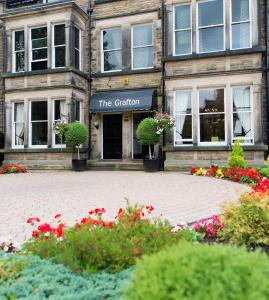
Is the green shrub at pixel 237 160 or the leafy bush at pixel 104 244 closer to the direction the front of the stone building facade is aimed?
the leafy bush

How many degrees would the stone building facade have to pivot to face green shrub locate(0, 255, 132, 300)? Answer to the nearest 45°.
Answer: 0° — it already faces it

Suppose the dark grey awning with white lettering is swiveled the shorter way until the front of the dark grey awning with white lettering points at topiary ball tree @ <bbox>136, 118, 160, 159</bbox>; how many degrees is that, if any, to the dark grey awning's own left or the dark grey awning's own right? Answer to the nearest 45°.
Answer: approximately 45° to the dark grey awning's own left

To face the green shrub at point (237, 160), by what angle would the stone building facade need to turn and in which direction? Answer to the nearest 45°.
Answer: approximately 45° to its left

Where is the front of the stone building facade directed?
toward the camera

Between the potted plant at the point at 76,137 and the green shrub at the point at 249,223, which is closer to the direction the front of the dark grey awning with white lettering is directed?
the green shrub

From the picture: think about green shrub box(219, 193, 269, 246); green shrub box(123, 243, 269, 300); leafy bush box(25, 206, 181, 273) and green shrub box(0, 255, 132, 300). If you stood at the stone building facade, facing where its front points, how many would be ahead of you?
4

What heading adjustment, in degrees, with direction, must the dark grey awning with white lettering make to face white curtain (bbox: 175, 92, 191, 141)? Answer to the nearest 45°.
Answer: approximately 90° to its left

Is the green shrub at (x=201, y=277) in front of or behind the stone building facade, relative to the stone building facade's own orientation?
in front

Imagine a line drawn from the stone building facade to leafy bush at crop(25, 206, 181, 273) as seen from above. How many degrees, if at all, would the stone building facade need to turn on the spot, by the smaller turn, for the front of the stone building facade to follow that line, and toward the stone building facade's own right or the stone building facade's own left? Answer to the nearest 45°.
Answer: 0° — it already faces it

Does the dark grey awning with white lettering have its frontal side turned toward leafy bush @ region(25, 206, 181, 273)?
yes

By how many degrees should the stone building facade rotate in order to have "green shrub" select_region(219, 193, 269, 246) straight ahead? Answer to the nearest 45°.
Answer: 0° — it already faces it

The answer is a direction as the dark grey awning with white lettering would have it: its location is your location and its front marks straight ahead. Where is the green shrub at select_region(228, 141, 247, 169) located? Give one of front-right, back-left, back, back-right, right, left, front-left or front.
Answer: front-left

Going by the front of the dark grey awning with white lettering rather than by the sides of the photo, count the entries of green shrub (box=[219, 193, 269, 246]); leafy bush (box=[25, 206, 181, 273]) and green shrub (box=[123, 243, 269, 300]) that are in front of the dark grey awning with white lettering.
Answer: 3
